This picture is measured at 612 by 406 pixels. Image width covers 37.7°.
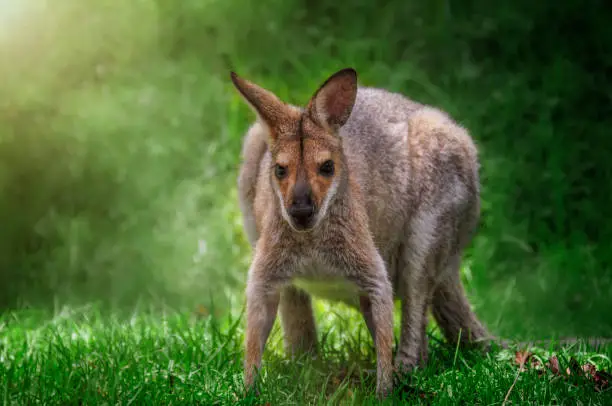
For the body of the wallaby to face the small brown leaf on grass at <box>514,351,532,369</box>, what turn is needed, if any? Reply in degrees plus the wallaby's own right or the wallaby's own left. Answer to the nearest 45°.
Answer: approximately 135° to the wallaby's own left

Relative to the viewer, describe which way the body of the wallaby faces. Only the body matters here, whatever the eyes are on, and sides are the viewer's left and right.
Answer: facing the viewer and to the left of the viewer

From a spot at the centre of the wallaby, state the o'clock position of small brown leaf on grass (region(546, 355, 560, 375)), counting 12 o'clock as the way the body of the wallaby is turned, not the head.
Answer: The small brown leaf on grass is roughly at 8 o'clock from the wallaby.

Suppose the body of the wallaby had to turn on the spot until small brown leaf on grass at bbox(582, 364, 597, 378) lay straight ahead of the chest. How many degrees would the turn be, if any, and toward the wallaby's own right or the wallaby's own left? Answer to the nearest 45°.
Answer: approximately 135° to the wallaby's own left
